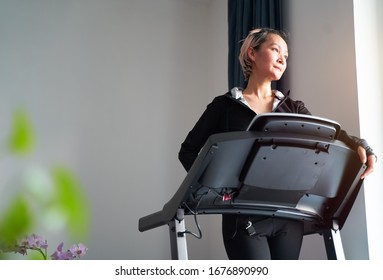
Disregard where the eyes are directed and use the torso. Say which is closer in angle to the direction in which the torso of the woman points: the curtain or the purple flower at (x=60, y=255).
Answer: the purple flower

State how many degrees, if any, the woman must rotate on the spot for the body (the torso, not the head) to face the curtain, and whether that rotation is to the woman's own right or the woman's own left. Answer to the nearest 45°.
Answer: approximately 180°

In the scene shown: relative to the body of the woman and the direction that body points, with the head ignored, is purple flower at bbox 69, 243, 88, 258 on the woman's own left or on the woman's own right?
on the woman's own right

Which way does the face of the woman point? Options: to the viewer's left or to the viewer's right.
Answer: to the viewer's right

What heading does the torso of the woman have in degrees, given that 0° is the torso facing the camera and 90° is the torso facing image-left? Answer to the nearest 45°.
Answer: approximately 0°
